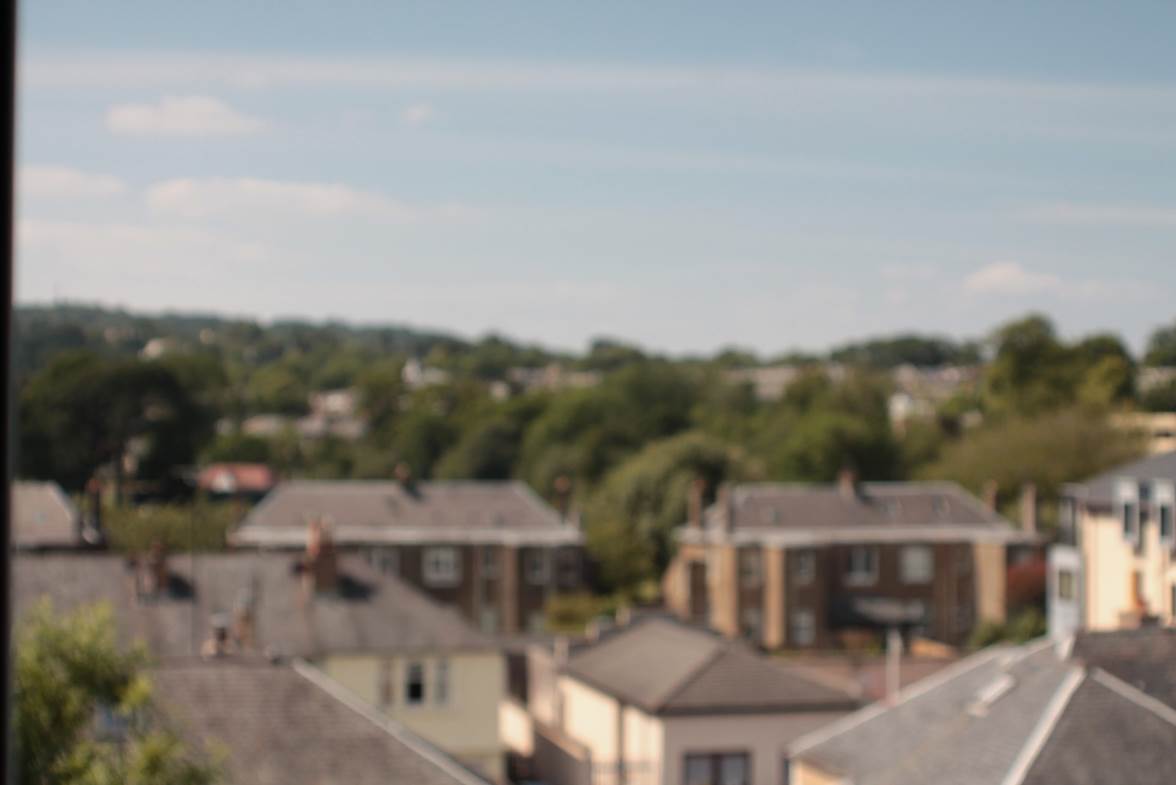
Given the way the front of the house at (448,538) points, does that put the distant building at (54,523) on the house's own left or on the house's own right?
on the house's own right

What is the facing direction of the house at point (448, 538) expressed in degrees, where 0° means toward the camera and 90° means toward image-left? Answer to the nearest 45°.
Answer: approximately 0°

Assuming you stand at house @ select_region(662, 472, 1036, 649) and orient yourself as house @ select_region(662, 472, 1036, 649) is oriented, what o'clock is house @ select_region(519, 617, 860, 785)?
house @ select_region(519, 617, 860, 785) is roughly at 12 o'clock from house @ select_region(662, 472, 1036, 649).

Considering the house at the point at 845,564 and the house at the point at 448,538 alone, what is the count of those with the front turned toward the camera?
2

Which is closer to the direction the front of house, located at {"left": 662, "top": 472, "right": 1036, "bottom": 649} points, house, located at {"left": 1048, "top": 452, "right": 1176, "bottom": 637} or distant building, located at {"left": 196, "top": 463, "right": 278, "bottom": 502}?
the house

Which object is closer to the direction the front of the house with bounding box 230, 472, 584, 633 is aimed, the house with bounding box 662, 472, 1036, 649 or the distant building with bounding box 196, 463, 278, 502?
the house

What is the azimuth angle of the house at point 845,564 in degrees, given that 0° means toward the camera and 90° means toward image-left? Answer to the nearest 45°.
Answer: approximately 0°
